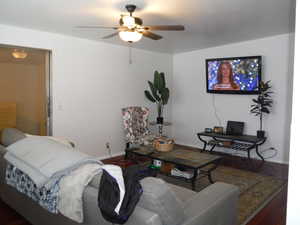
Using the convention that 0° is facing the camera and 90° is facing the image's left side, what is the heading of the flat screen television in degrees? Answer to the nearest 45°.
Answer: approximately 45°

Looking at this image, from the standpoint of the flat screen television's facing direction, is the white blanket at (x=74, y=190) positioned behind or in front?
in front

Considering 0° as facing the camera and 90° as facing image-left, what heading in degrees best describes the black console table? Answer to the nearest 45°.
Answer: approximately 45°

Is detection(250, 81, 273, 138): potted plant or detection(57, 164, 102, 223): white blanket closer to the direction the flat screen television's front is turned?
the white blanket

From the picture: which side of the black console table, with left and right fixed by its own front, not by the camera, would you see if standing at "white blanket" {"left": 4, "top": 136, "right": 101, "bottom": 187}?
front

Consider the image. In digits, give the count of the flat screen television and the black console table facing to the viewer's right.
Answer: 0

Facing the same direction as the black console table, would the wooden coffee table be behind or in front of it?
in front

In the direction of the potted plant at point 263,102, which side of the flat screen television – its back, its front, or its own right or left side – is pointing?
left

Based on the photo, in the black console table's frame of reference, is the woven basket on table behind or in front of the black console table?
in front
